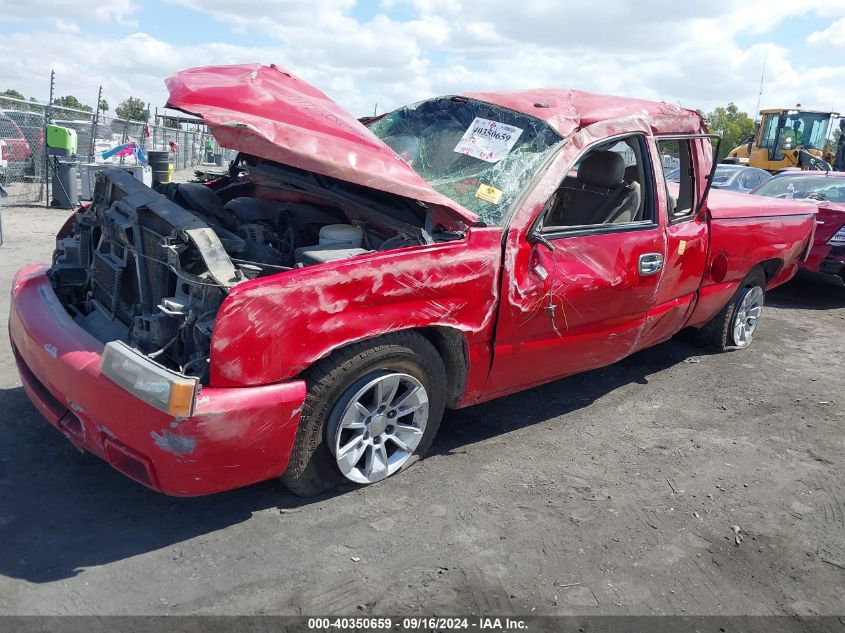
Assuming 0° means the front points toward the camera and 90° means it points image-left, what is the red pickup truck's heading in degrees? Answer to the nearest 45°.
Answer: approximately 45°

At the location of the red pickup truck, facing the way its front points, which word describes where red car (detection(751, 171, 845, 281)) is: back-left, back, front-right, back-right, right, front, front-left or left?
back

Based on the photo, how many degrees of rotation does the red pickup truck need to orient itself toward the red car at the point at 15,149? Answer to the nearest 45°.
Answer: approximately 90° to its right
